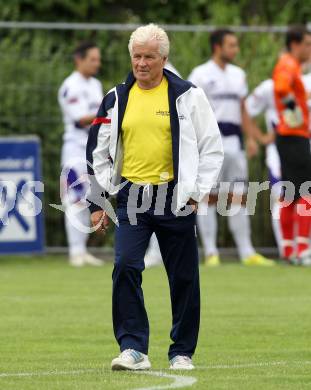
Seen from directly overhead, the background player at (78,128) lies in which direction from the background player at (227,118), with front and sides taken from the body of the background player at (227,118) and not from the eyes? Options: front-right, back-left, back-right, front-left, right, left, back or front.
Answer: back-right

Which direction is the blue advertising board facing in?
toward the camera

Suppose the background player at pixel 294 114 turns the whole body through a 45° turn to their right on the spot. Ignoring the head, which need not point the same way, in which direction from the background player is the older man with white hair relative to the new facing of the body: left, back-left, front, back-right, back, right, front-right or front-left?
front-right

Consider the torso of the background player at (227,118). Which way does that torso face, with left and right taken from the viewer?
facing the viewer and to the right of the viewer

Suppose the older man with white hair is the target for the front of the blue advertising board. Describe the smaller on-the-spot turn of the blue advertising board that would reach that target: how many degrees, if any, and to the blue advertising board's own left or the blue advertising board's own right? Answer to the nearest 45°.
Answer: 0° — it already faces them

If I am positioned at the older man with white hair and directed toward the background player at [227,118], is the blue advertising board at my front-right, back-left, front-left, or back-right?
front-left
